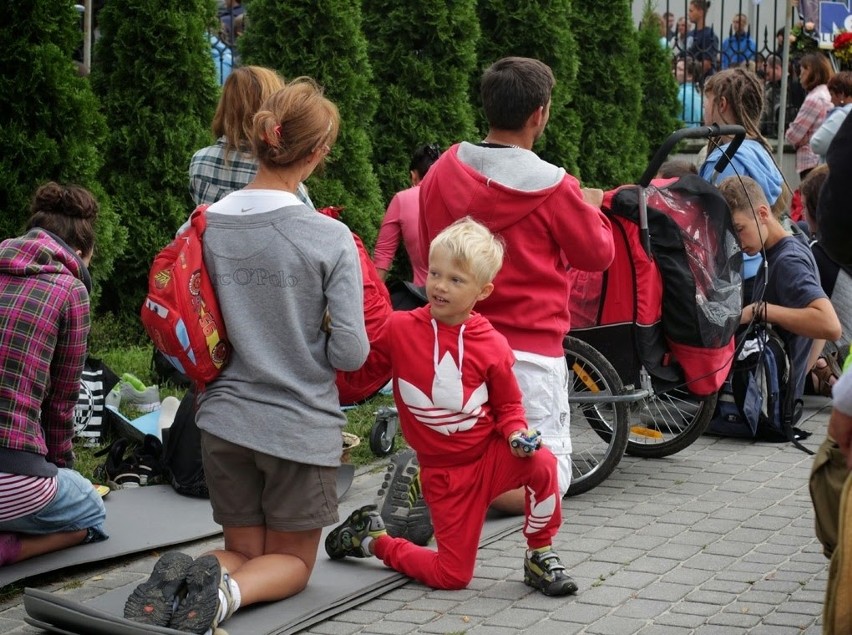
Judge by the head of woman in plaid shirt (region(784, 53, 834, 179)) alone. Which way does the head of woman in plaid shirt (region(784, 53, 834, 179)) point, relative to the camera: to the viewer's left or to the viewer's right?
to the viewer's left

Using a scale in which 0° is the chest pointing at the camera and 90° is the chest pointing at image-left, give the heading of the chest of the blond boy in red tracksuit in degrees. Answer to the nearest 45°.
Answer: approximately 0°

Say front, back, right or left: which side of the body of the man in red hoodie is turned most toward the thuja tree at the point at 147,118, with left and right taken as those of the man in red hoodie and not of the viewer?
left

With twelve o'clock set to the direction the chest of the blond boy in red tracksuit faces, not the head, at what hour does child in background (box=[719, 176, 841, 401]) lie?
The child in background is roughly at 7 o'clock from the blond boy in red tracksuit.

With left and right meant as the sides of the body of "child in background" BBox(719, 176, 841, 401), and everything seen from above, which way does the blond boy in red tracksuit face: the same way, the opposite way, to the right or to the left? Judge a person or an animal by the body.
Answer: to the left

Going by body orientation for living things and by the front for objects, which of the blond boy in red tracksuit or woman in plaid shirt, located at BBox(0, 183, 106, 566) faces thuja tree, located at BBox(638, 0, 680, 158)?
the woman in plaid shirt
